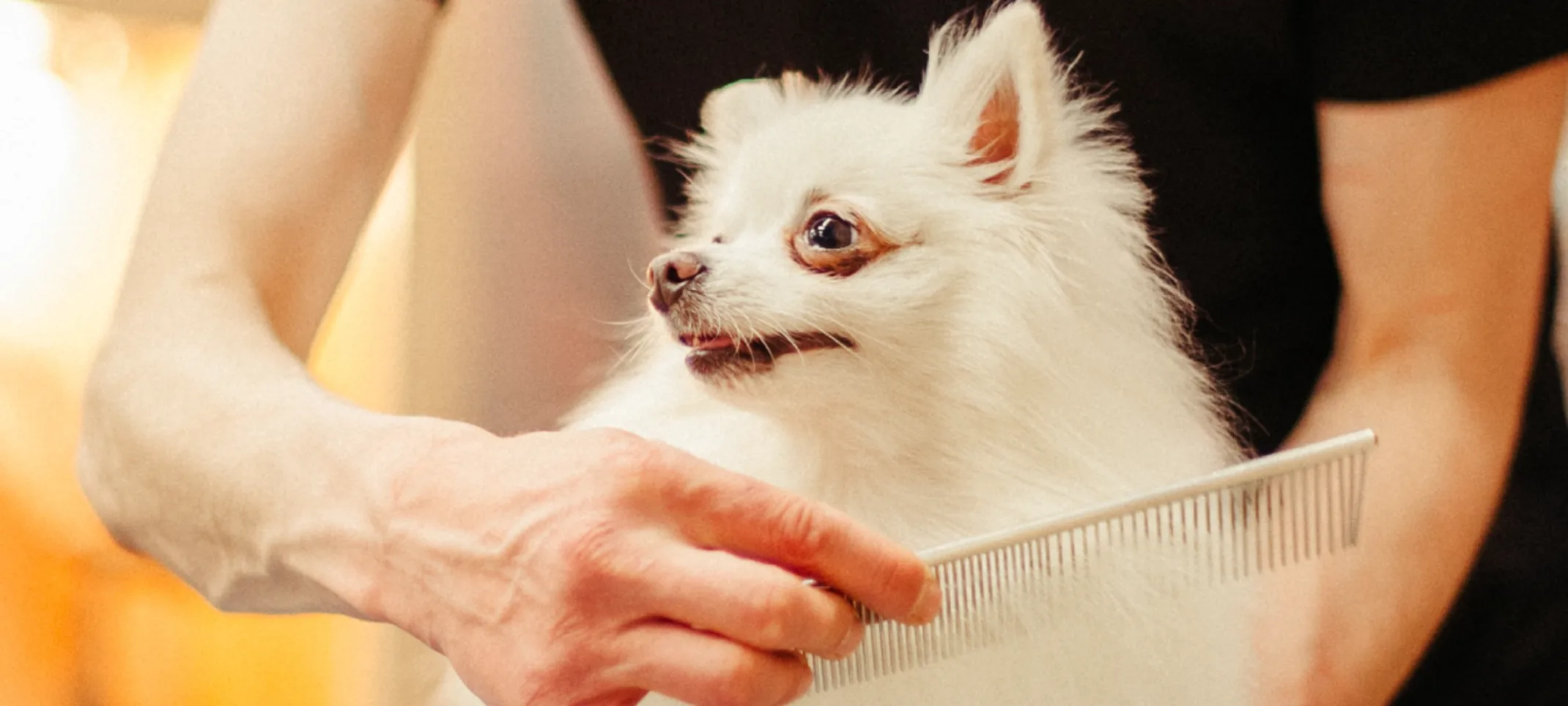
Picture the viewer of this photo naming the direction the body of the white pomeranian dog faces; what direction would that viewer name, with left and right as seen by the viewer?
facing the viewer and to the left of the viewer
